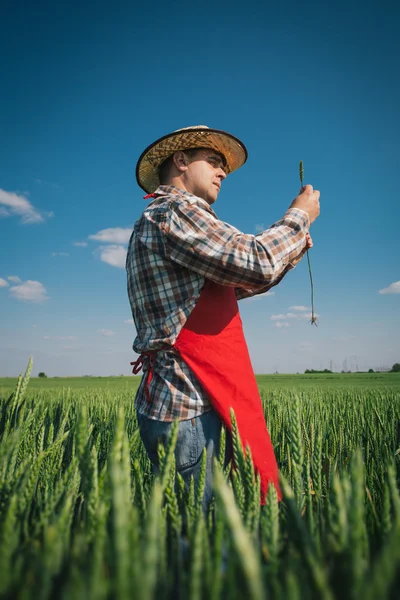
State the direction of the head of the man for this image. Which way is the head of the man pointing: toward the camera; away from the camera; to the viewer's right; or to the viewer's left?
to the viewer's right

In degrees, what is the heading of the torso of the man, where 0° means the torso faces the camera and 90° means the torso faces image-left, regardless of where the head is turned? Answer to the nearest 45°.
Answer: approximately 270°
